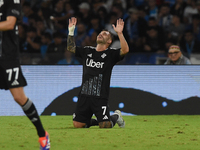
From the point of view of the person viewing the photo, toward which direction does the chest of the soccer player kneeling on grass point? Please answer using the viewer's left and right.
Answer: facing the viewer and to the left of the viewer
